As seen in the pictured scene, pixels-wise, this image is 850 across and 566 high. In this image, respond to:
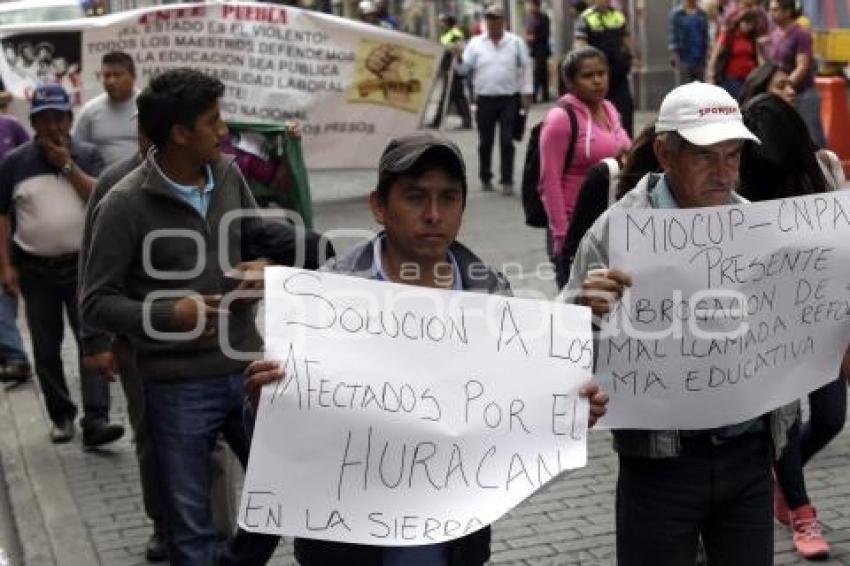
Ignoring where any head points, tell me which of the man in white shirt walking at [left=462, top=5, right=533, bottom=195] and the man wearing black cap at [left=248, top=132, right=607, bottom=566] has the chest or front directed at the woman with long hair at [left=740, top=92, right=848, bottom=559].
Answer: the man in white shirt walking

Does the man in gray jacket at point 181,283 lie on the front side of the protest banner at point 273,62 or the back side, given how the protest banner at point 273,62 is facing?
on the front side

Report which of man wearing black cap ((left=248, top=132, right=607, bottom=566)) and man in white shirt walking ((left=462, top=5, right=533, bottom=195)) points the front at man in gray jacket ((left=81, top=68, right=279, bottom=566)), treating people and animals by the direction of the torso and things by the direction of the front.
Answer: the man in white shirt walking

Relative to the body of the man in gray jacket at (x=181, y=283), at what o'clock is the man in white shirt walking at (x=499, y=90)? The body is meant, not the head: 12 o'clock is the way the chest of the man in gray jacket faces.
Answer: The man in white shirt walking is roughly at 8 o'clock from the man in gray jacket.

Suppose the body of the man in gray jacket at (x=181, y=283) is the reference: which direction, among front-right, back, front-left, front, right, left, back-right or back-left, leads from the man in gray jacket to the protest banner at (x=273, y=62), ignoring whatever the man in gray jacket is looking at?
back-left

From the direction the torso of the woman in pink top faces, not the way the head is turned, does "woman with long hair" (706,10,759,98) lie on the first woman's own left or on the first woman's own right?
on the first woman's own left

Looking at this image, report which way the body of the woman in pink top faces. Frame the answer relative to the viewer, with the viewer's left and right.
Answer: facing the viewer and to the right of the viewer

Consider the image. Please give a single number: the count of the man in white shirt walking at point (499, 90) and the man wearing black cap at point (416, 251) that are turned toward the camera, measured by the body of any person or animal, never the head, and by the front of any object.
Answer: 2

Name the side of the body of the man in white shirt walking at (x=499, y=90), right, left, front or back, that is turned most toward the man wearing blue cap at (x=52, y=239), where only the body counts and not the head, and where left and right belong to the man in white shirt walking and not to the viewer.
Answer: front

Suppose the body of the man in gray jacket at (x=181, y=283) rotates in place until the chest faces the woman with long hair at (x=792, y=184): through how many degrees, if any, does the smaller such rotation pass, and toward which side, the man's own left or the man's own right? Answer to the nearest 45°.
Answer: approximately 45° to the man's own left

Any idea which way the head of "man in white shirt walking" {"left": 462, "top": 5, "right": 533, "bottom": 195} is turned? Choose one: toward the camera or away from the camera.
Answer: toward the camera

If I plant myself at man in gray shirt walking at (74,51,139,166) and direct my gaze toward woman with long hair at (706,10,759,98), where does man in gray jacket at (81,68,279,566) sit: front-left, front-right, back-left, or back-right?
back-right

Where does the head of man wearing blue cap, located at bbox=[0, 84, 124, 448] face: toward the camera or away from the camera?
toward the camera

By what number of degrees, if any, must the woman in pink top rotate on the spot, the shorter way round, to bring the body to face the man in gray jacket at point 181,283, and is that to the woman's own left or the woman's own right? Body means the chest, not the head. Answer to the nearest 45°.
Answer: approximately 90° to the woman's own right

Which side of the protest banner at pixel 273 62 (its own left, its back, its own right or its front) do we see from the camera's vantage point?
front

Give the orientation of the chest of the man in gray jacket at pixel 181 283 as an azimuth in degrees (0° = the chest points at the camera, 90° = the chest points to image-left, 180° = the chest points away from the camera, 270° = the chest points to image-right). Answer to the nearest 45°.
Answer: approximately 315°

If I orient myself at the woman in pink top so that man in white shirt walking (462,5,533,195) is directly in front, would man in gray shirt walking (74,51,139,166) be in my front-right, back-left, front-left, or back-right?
front-left

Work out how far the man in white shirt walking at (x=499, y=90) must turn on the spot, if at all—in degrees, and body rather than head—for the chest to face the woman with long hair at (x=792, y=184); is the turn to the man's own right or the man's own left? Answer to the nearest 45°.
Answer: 0° — they already face them

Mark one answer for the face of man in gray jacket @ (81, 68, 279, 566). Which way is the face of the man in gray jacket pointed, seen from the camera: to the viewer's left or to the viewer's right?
to the viewer's right
